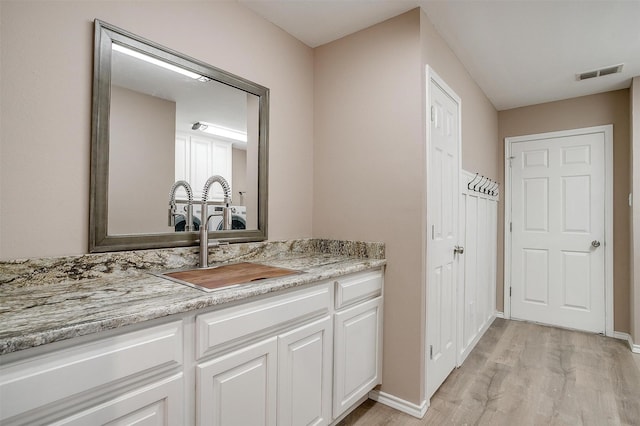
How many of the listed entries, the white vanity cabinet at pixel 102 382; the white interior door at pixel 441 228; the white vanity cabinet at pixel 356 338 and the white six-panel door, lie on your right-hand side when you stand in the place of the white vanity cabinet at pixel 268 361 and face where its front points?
1

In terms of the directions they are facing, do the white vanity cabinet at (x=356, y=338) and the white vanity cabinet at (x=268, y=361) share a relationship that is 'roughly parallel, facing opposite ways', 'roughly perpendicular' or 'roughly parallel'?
roughly parallel

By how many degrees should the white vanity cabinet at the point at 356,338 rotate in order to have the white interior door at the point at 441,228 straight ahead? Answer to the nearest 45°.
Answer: approximately 90° to its left

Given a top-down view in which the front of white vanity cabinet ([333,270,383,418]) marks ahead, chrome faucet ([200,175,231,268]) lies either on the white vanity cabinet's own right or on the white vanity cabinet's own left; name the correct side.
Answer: on the white vanity cabinet's own right

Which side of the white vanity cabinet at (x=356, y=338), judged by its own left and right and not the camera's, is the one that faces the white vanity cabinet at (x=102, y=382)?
right

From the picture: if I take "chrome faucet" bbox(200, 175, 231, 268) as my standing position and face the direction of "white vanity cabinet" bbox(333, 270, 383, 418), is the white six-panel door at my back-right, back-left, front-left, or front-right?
front-left

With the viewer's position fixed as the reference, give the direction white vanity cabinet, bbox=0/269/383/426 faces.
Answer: facing the viewer and to the right of the viewer

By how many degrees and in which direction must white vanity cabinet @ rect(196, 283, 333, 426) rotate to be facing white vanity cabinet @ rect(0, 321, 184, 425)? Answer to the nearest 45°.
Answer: approximately 90° to its right

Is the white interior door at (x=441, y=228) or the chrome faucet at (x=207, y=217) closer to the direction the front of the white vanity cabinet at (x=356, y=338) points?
the white interior door

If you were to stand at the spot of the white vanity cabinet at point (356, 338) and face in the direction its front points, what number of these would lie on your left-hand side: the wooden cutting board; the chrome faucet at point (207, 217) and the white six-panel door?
1
